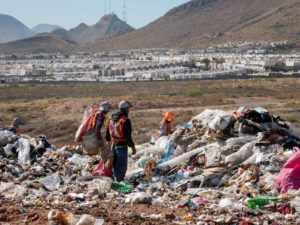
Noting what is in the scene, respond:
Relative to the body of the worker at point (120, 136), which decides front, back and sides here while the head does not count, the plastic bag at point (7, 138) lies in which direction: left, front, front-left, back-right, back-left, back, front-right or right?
left

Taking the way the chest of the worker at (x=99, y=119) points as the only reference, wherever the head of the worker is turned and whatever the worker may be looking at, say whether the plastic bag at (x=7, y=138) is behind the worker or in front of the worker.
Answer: behind

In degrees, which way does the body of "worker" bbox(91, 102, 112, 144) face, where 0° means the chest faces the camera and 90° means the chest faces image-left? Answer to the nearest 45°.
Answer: approximately 270°

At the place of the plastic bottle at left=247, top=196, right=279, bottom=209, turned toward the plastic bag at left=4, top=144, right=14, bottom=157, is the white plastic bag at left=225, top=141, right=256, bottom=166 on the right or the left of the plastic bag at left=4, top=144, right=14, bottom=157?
right

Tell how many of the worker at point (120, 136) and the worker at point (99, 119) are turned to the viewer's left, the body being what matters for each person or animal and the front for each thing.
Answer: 0

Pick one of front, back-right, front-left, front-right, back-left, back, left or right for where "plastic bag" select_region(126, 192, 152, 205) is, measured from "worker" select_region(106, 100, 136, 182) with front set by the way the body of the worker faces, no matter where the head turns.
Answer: back-right

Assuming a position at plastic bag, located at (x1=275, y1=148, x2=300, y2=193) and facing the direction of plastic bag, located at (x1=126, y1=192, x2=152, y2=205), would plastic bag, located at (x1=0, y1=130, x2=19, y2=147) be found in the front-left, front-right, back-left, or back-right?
front-right

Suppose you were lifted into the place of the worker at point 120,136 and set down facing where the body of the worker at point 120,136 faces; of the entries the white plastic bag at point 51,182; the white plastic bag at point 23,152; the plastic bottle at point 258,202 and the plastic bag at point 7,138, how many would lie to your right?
1

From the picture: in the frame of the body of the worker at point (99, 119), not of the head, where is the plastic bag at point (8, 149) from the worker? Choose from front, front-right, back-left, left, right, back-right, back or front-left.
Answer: back-left
